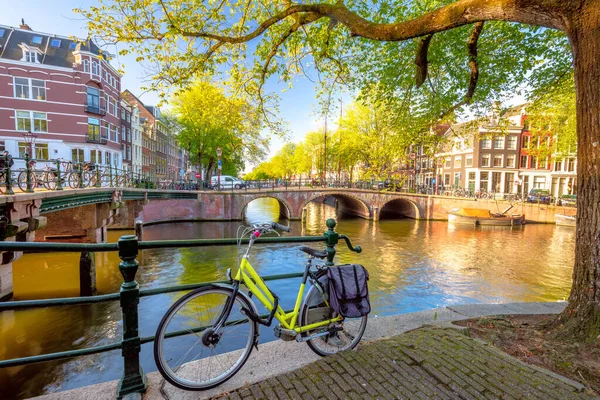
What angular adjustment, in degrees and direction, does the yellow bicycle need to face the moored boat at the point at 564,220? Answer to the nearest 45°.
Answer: approximately 180°

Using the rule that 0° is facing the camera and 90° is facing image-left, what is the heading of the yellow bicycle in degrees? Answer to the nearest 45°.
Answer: approximately 45°

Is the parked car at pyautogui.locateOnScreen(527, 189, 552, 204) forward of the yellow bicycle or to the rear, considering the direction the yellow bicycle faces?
to the rear

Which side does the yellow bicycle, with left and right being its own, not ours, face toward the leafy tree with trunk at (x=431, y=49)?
back

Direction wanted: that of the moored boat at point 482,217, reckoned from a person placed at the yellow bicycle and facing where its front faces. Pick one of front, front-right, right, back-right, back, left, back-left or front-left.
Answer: back

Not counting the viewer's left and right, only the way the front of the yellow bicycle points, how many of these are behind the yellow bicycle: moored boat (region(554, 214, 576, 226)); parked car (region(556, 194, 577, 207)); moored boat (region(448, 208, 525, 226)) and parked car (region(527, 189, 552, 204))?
4

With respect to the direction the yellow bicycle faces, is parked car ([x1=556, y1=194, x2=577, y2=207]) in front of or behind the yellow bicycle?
behind
